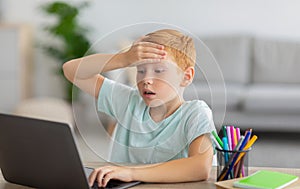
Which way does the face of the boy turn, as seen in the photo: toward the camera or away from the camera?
toward the camera

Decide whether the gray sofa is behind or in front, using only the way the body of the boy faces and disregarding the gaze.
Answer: behind

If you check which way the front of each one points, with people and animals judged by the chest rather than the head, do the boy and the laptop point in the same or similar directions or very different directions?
very different directions

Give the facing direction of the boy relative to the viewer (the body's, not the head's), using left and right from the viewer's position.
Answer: facing the viewer and to the left of the viewer

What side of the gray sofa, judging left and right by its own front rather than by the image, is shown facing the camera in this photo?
front

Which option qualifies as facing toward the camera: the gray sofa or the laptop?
the gray sofa

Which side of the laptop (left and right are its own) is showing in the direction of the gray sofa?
front

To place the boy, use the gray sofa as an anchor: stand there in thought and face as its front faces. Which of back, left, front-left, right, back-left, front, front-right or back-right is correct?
front

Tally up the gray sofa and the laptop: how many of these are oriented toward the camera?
1

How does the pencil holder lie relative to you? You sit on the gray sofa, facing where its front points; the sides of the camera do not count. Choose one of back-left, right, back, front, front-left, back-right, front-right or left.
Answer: front

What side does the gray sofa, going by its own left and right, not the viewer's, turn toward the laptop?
front

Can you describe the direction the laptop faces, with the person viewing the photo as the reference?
facing away from the viewer and to the right of the viewer
